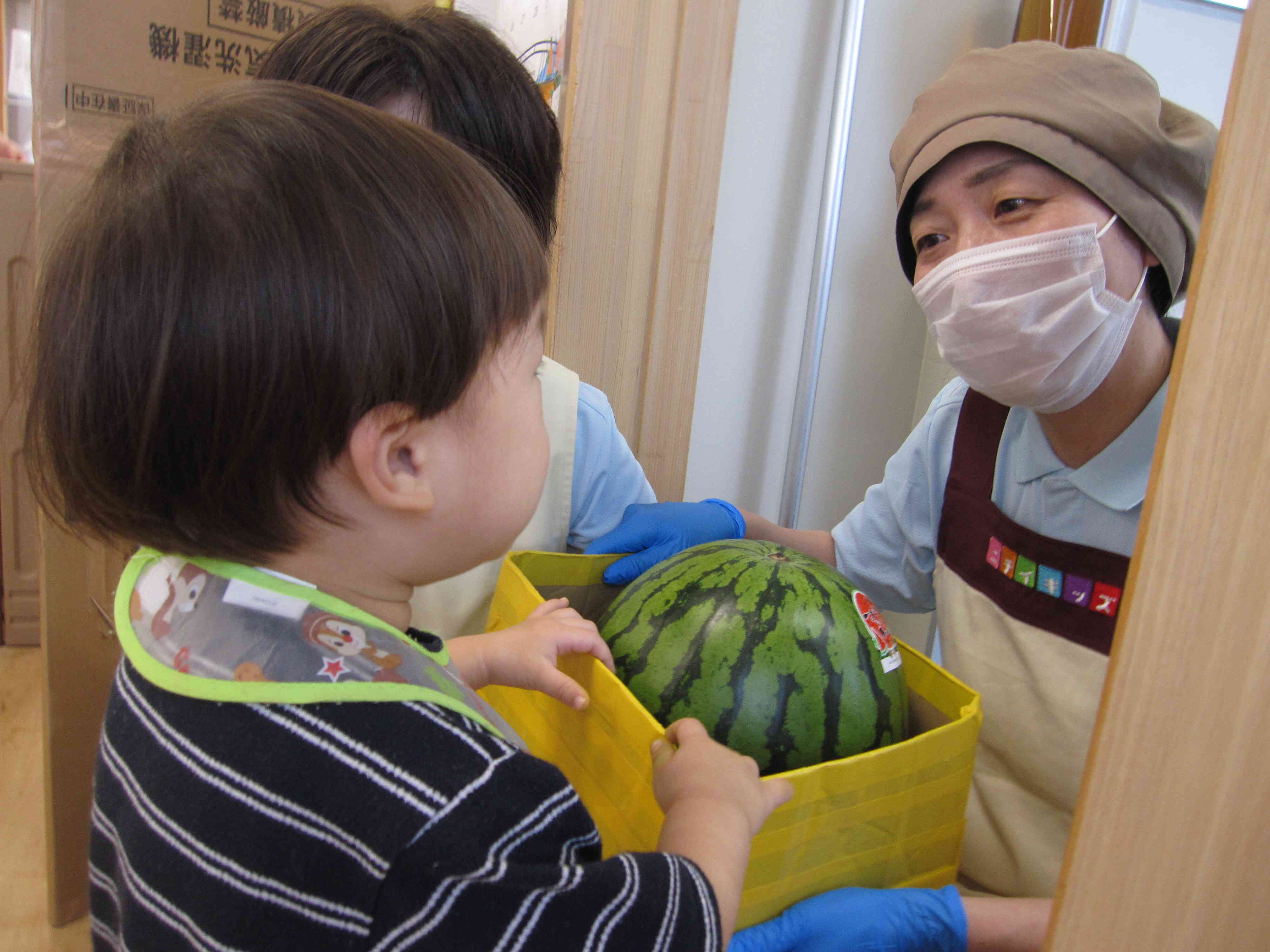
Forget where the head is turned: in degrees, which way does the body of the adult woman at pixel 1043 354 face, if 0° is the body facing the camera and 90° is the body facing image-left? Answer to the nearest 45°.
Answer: approximately 45°
